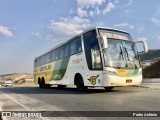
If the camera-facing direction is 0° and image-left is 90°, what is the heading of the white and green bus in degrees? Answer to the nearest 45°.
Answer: approximately 315°
